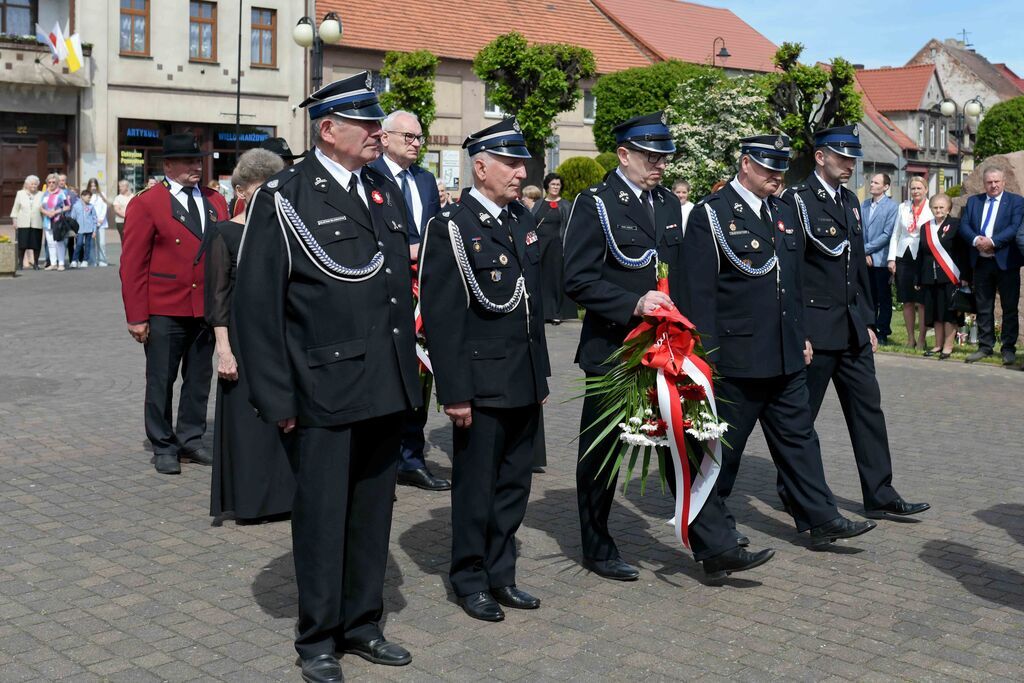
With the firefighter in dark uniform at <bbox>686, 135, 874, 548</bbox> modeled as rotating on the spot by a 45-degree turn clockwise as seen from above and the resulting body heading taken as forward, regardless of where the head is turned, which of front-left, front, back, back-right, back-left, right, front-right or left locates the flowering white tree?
back

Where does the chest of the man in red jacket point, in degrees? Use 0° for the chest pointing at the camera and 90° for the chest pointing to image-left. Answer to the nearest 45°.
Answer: approximately 315°

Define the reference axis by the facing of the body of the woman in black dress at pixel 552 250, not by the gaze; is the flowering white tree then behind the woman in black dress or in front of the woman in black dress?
behind

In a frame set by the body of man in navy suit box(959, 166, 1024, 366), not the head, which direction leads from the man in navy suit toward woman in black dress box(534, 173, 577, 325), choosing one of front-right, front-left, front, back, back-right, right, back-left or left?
front-right

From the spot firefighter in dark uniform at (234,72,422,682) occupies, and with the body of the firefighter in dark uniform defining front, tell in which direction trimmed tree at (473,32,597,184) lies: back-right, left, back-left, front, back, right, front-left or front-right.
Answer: back-left

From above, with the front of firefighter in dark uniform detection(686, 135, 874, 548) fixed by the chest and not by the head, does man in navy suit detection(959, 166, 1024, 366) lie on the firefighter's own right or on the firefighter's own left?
on the firefighter's own left
